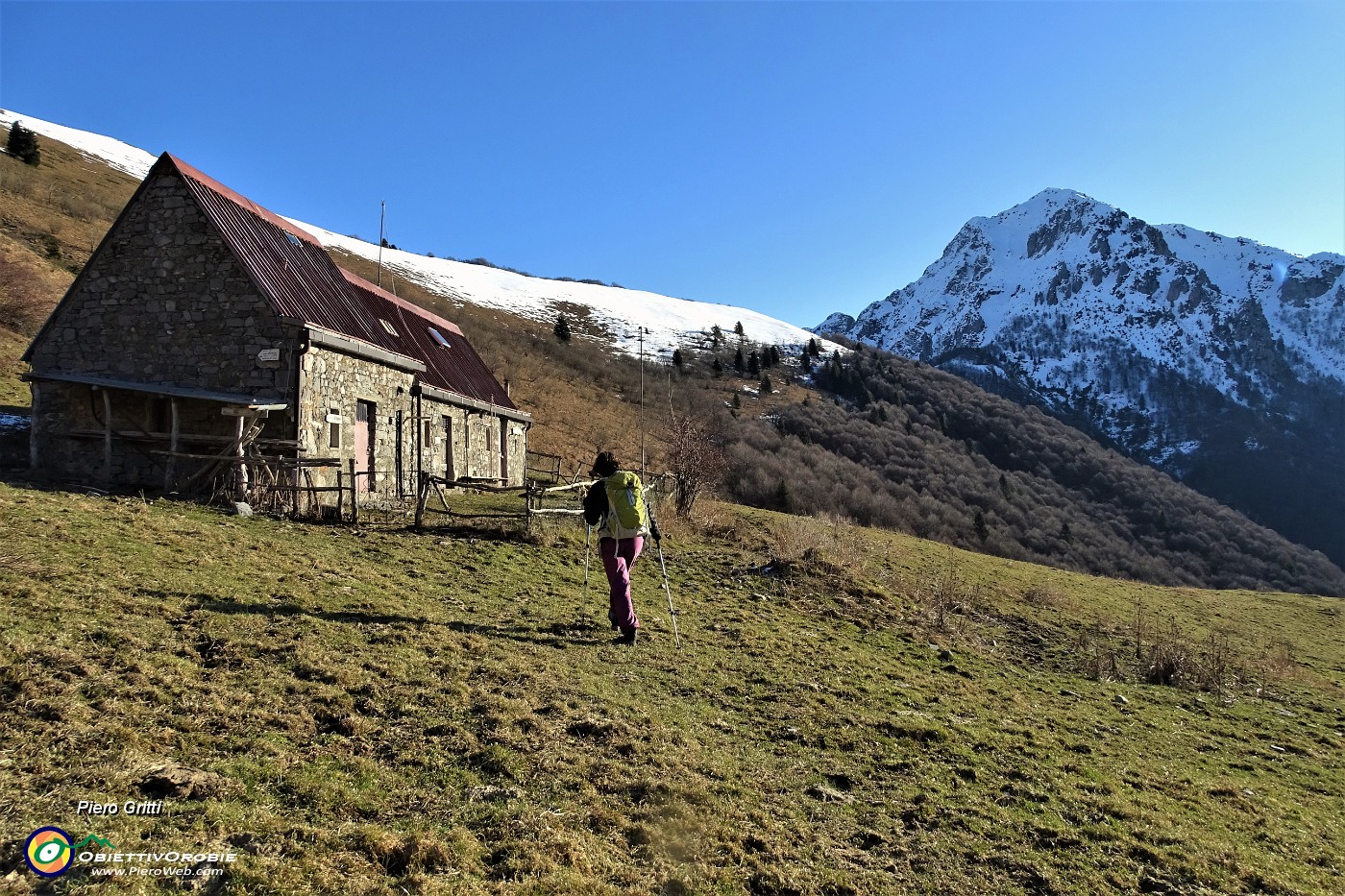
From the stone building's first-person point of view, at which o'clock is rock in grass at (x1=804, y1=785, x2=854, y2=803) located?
The rock in grass is roughly at 1 o'clock from the stone building.

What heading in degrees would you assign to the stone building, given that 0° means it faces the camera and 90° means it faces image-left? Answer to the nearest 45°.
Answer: approximately 315°

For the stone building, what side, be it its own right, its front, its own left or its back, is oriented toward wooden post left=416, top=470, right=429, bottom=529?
front
